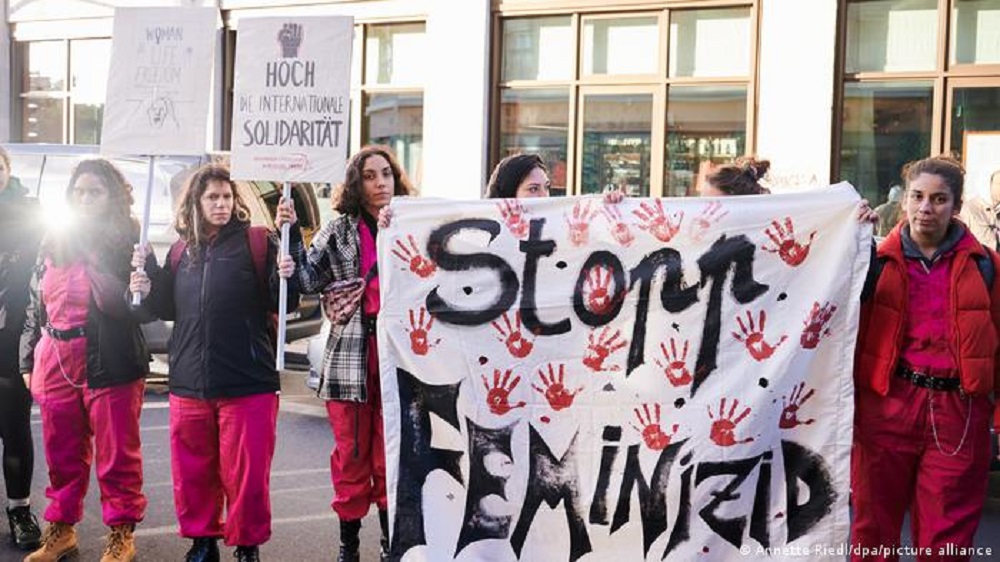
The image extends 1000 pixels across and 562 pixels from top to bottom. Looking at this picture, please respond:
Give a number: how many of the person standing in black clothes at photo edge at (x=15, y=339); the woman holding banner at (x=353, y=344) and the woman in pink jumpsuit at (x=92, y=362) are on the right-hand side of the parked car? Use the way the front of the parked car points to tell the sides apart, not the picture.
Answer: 3

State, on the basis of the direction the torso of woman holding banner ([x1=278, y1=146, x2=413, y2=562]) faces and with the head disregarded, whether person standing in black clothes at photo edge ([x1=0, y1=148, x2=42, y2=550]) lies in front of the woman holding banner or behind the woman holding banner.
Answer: behind

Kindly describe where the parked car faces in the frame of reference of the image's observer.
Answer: facing to the right of the viewer

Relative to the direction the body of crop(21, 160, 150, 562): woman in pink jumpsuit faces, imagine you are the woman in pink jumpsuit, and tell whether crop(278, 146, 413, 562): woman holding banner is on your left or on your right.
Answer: on your left

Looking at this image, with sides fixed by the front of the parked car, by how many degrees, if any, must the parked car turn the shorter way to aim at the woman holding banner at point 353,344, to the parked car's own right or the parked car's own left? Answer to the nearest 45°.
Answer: approximately 90° to the parked car's own right

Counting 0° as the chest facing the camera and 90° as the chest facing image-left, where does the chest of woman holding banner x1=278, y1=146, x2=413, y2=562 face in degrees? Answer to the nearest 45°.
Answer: approximately 315°

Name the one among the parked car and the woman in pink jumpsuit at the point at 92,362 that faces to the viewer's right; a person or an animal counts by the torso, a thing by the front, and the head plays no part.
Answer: the parked car
